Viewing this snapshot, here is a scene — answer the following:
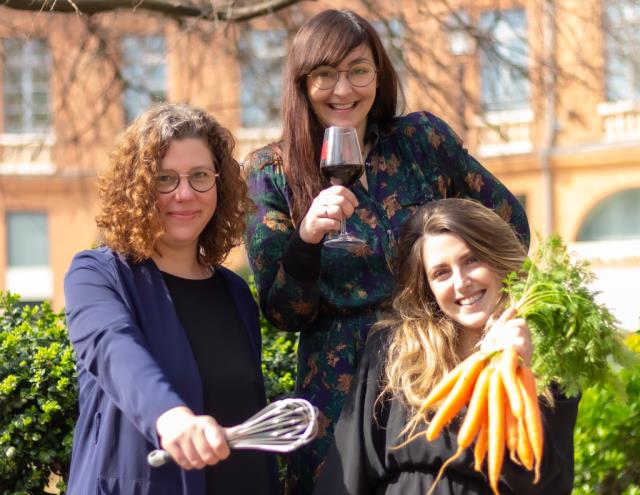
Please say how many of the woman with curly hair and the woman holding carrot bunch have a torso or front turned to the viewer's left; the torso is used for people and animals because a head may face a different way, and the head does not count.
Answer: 0

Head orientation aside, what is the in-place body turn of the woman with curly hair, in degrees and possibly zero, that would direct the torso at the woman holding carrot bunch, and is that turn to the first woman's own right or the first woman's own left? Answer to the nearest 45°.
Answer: approximately 45° to the first woman's own left

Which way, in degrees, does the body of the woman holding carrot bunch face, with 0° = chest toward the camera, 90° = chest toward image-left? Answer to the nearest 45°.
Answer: approximately 0°

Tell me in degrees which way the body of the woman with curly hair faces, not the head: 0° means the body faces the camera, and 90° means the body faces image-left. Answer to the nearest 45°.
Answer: approximately 315°

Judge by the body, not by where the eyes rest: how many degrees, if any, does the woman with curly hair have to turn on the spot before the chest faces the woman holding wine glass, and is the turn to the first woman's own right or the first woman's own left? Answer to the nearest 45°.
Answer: approximately 90° to the first woman's own left

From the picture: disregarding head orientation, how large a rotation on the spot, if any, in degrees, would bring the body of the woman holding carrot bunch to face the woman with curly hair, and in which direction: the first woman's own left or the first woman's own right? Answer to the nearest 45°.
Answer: approximately 90° to the first woman's own right
